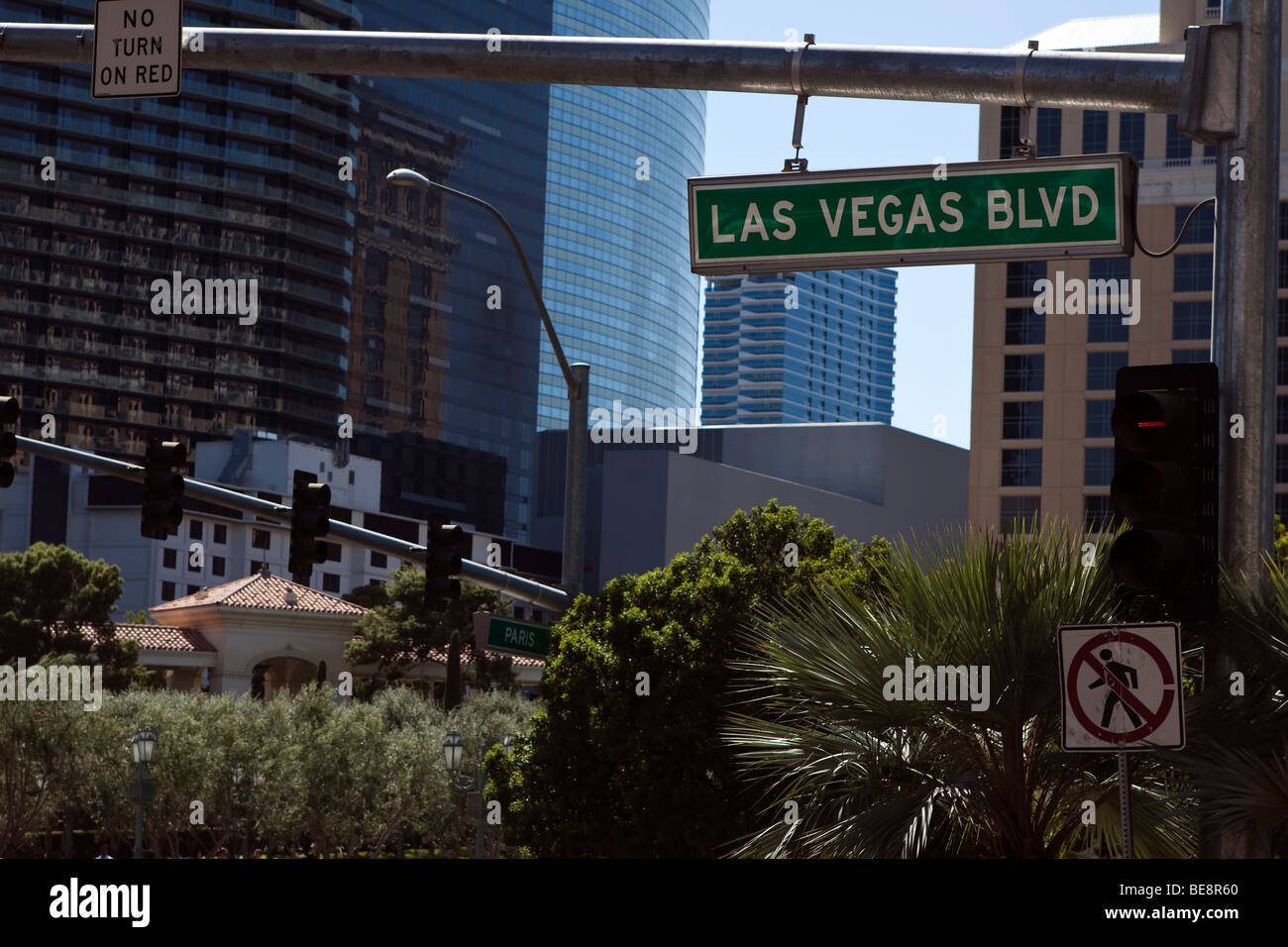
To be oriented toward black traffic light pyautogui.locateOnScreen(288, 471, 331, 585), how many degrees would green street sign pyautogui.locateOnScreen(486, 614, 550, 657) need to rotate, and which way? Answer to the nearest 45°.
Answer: approximately 135° to its right

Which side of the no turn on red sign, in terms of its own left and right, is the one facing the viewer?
front

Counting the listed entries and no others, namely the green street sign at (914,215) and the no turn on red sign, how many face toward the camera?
2

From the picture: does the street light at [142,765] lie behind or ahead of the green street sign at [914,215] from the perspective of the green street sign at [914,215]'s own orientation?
behind

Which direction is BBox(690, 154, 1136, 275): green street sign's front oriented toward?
toward the camera

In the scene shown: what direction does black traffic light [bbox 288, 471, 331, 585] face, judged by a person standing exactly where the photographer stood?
facing the viewer and to the right of the viewer

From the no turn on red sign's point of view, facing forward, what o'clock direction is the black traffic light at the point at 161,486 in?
The black traffic light is roughly at 6 o'clock from the no turn on red sign.

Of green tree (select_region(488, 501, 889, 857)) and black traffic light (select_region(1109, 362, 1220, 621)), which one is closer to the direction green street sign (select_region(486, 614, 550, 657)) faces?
the black traffic light

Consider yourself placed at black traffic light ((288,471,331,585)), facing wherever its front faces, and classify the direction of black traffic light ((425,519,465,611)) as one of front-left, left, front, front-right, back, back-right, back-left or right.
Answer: front-left

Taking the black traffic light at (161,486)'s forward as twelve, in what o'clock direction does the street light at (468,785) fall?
The street light is roughly at 8 o'clock from the black traffic light.

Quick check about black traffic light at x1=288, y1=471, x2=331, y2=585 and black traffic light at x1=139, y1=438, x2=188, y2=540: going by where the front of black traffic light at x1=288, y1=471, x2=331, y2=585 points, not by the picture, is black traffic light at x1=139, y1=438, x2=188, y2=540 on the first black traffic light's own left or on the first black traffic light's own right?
on the first black traffic light's own right

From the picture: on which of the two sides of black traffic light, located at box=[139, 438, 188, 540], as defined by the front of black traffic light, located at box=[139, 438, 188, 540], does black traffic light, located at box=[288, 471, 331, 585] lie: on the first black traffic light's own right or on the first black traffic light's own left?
on the first black traffic light's own left
